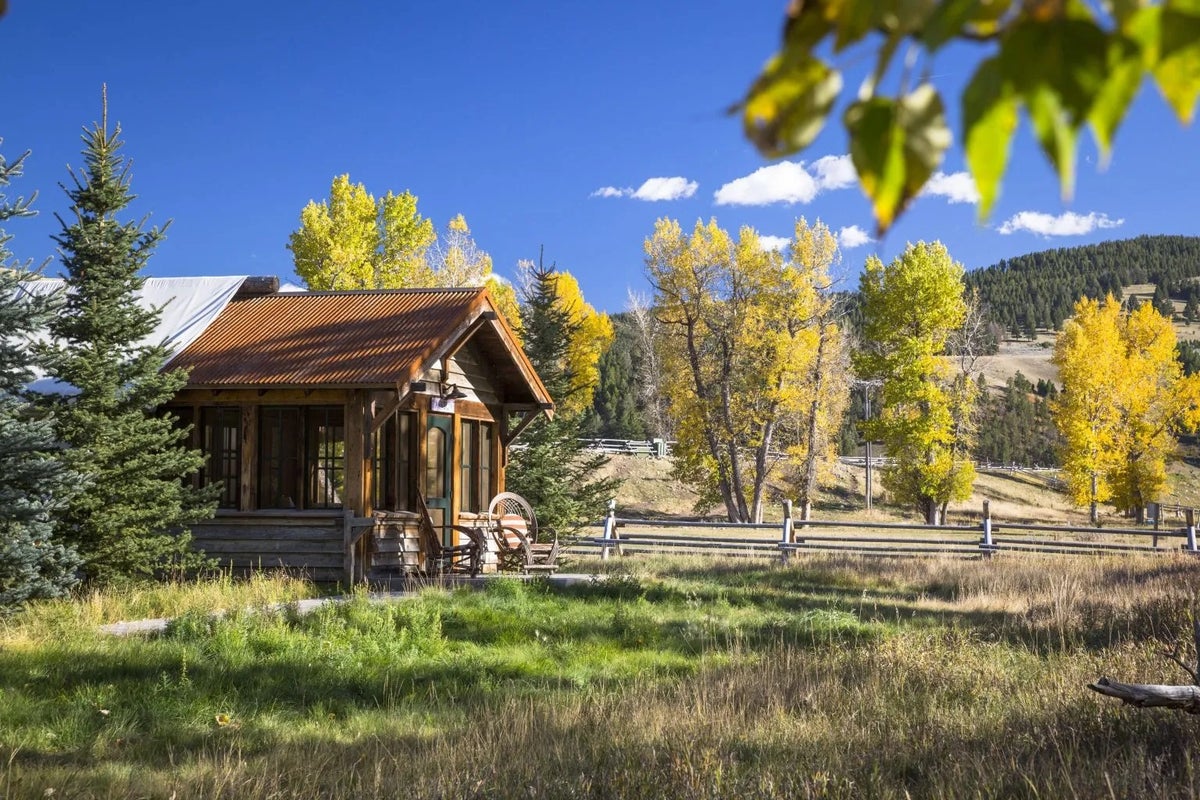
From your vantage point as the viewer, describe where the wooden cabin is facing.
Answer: facing the viewer and to the right of the viewer

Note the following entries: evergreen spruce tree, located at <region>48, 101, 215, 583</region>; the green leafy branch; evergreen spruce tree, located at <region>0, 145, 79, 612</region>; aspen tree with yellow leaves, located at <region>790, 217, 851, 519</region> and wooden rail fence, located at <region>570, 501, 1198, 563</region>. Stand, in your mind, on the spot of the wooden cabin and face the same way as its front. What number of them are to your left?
2

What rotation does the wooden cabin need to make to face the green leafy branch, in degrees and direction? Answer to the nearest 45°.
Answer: approximately 45° to its right

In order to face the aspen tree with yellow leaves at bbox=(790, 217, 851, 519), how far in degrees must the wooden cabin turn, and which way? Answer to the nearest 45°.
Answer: approximately 90° to its left

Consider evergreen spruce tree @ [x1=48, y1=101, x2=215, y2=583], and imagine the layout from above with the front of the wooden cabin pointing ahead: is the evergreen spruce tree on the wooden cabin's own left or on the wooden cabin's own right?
on the wooden cabin's own right

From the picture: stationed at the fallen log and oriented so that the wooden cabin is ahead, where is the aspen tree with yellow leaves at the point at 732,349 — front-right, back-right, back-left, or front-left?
front-right

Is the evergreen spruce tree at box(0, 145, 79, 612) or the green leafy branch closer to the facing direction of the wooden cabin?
the green leafy branch

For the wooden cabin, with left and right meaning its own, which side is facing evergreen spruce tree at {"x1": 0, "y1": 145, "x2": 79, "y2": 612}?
right

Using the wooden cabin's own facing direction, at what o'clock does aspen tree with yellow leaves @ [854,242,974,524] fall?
The aspen tree with yellow leaves is roughly at 9 o'clock from the wooden cabin.

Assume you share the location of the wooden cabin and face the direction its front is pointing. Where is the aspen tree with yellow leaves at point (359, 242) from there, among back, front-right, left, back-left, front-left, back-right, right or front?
back-left

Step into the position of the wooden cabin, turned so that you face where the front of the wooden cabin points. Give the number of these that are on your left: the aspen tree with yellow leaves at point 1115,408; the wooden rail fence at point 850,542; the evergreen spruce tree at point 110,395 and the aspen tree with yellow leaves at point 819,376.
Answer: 3

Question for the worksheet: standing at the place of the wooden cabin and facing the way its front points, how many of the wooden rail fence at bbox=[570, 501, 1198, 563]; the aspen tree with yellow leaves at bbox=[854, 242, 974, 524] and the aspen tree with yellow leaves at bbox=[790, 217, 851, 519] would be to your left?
3

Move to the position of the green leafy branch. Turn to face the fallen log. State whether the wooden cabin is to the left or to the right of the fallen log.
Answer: left

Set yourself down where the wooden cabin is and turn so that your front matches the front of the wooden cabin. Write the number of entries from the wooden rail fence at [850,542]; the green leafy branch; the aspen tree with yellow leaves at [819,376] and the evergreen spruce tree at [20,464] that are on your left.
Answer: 2

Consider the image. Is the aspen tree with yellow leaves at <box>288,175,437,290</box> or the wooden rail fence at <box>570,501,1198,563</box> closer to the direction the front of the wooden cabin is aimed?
the wooden rail fence

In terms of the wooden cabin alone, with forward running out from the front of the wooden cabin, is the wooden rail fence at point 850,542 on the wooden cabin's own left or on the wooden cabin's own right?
on the wooden cabin's own left

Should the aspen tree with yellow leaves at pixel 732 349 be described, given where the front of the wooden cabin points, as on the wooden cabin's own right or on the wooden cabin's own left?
on the wooden cabin's own left

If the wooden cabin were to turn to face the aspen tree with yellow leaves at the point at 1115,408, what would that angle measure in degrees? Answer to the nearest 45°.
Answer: approximately 90° to its left

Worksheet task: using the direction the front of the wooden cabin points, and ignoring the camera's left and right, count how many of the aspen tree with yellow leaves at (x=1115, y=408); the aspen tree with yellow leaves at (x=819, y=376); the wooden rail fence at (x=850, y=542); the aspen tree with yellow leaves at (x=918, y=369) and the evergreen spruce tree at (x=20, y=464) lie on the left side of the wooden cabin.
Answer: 4

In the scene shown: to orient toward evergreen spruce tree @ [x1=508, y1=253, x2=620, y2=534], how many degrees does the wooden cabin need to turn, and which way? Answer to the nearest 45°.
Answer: approximately 90° to its left

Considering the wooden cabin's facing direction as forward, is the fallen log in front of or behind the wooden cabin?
in front

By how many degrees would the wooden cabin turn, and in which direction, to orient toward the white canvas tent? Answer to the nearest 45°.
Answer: approximately 180°
